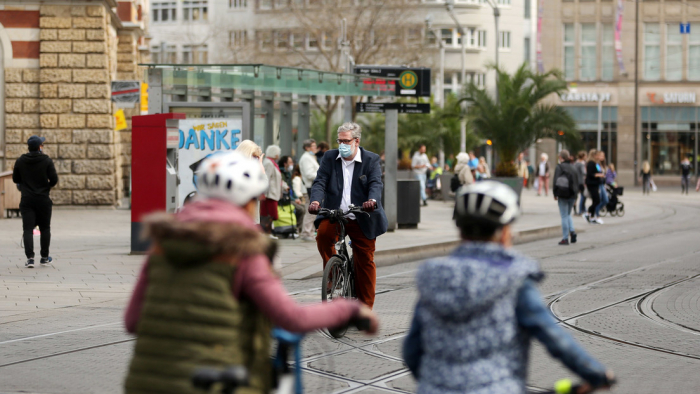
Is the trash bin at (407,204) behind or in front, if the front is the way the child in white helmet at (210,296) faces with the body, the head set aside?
in front

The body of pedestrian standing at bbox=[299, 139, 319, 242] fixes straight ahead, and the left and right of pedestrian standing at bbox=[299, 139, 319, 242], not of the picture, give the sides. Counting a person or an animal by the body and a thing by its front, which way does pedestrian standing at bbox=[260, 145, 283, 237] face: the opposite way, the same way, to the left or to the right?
the same way

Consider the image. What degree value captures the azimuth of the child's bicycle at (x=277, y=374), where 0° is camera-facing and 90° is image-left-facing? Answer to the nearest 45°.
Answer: approximately 225°

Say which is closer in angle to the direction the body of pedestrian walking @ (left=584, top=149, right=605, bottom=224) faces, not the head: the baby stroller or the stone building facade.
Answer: the baby stroller

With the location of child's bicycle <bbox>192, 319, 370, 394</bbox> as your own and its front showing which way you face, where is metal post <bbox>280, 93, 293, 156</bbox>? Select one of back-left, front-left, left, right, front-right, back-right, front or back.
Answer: front-left

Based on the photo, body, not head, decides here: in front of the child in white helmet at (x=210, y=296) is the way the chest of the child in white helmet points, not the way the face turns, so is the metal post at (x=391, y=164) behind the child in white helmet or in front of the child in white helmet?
in front

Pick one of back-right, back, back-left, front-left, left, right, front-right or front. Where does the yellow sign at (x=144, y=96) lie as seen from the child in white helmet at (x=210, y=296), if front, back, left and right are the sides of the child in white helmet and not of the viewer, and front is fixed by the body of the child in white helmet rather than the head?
front-left

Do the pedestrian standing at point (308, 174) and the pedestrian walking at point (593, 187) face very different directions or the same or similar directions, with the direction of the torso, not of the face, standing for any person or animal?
same or similar directions

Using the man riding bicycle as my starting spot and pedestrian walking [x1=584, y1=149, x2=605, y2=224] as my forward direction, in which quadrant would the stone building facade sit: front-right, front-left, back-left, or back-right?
front-left

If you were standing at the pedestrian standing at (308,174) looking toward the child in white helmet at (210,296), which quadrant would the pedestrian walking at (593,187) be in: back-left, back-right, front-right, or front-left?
back-left

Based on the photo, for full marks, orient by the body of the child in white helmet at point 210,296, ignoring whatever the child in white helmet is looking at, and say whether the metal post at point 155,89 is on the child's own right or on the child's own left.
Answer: on the child's own left
